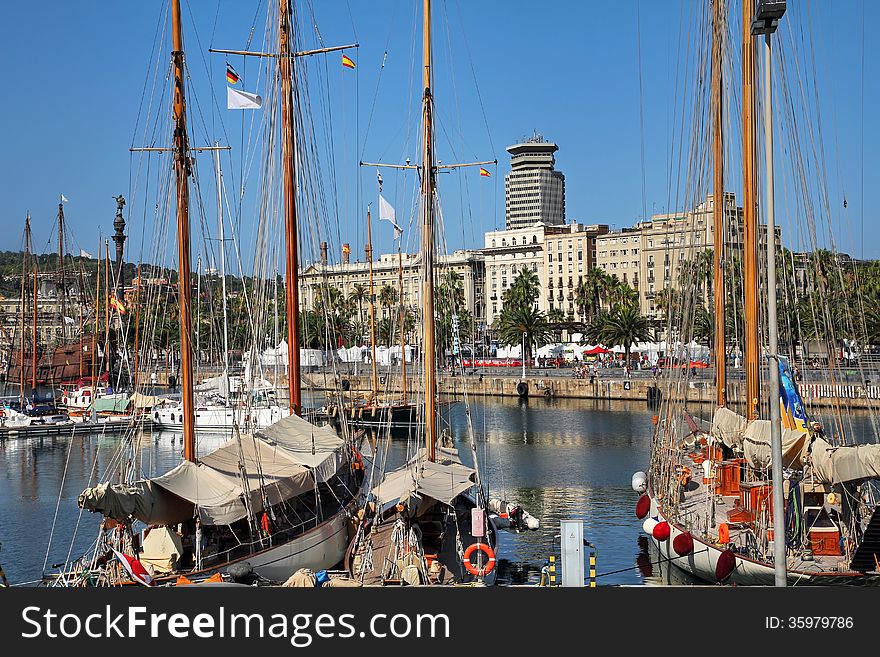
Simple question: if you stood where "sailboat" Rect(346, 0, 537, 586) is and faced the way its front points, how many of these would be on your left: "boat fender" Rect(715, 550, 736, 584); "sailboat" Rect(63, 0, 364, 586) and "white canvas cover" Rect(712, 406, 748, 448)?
1

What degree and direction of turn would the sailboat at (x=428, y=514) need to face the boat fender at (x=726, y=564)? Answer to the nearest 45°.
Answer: approximately 90° to its right

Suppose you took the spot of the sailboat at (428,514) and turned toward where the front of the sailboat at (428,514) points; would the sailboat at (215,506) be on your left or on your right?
on your left

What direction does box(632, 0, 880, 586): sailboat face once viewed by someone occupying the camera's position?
facing away from the viewer and to the left of the viewer

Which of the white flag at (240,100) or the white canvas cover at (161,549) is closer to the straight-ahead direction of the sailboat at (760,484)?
the white flag

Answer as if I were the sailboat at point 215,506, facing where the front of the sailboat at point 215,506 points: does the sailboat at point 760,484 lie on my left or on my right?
on my right

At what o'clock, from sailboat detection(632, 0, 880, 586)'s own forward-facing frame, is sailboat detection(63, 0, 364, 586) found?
sailboat detection(63, 0, 364, 586) is roughly at 10 o'clock from sailboat detection(632, 0, 880, 586).

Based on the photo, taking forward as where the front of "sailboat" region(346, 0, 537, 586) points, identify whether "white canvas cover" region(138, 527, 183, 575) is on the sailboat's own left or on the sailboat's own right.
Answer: on the sailboat's own left

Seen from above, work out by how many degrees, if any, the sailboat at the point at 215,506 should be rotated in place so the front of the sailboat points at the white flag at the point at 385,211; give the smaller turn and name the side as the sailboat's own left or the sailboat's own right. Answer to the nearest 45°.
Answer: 0° — it already faces it

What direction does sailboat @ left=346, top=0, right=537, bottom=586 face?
away from the camera

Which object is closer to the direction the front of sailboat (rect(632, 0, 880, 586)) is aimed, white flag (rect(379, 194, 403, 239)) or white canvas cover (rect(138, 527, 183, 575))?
the white flag
